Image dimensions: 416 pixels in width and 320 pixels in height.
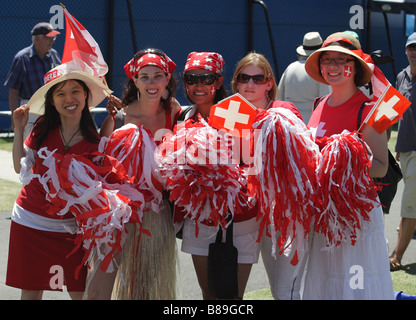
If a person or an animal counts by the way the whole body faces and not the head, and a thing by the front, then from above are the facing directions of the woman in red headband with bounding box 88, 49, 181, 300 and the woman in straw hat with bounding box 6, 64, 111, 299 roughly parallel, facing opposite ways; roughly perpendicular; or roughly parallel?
roughly parallel

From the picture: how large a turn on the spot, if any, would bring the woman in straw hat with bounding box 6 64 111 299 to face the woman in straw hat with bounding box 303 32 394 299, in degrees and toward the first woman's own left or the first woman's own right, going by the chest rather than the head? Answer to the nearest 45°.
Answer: approximately 90° to the first woman's own left

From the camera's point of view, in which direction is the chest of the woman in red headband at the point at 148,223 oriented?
toward the camera

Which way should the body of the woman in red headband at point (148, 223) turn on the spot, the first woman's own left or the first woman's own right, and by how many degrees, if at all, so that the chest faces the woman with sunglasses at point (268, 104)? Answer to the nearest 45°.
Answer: approximately 90° to the first woman's own left

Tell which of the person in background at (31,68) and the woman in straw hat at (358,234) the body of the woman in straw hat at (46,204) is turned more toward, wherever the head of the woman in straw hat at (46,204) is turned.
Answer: the woman in straw hat

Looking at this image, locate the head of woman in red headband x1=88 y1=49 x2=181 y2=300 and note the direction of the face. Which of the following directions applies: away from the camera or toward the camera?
toward the camera

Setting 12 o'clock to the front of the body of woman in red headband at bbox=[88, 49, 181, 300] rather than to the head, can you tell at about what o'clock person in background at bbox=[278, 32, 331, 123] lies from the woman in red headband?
The person in background is roughly at 7 o'clock from the woman in red headband.

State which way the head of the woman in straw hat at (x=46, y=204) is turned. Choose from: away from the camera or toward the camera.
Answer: toward the camera

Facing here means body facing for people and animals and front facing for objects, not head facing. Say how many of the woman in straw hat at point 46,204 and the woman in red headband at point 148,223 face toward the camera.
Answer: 2

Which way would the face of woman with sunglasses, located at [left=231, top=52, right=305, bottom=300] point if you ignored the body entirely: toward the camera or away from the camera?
toward the camera

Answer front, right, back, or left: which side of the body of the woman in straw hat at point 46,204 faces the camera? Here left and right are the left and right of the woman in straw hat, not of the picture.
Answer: front

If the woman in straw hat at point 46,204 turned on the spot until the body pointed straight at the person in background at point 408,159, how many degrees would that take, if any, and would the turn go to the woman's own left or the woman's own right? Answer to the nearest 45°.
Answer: approximately 135° to the woman's own left
